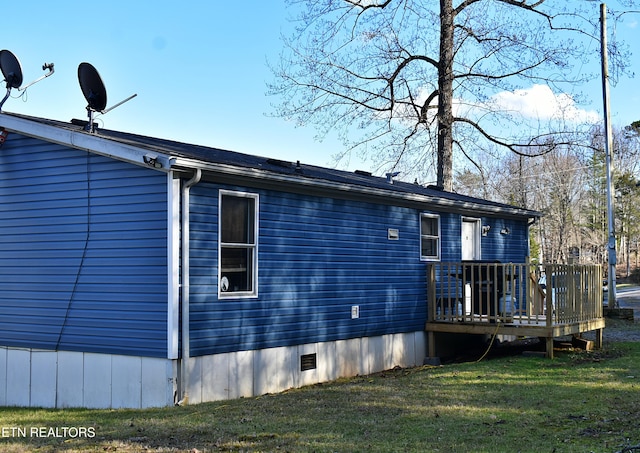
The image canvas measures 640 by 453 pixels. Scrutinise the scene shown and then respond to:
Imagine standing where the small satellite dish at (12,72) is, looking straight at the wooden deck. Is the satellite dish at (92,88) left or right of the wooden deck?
right

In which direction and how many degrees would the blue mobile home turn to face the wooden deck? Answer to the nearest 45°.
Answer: approximately 90° to its left

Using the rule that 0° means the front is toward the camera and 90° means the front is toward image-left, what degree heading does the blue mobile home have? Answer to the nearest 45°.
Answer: approximately 315°

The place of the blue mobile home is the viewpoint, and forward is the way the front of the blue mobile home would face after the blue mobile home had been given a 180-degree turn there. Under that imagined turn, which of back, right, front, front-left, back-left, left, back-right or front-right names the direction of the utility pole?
right
